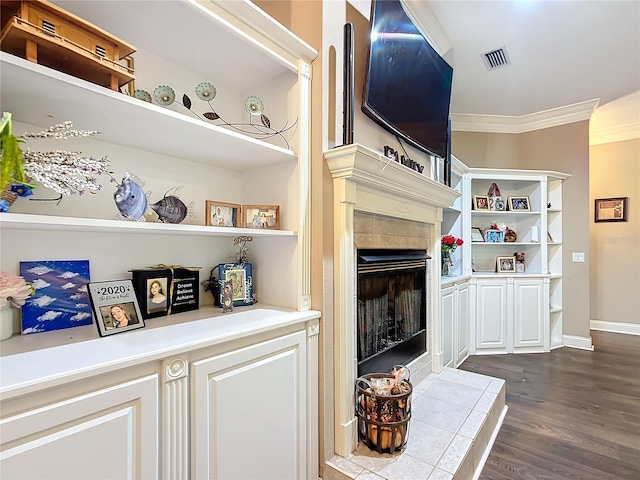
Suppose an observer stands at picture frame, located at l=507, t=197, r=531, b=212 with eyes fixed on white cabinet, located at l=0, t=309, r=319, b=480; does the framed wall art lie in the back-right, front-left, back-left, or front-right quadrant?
back-left

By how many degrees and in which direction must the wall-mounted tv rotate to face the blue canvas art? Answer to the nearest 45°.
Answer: approximately 90° to its right

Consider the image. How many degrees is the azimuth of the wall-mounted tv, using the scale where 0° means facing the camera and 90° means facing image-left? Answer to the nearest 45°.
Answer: approximately 315°

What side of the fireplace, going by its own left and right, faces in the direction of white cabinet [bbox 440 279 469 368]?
left

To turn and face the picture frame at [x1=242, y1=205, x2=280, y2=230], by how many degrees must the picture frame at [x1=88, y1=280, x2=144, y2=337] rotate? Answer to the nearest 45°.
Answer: approximately 90° to its left
